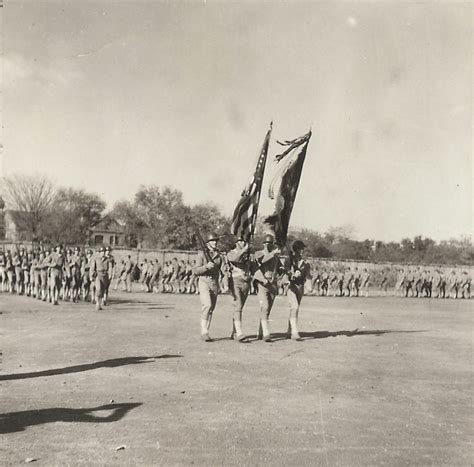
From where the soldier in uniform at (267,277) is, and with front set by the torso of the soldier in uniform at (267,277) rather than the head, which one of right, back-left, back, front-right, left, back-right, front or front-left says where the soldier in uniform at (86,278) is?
back-right

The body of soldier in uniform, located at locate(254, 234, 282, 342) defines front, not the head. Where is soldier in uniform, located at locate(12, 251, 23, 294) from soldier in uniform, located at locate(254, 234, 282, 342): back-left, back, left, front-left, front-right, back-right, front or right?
back-right

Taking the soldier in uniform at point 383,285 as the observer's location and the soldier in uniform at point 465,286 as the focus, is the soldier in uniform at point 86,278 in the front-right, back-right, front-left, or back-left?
back-right

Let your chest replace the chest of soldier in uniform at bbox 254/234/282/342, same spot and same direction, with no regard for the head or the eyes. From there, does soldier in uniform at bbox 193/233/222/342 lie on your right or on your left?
on your right

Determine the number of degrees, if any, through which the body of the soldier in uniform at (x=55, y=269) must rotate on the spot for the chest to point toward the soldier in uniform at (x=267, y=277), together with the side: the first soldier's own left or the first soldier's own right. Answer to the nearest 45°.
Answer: approximately 45° to the first soldier's own left

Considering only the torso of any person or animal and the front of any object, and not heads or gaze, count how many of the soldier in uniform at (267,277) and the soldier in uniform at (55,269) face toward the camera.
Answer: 2

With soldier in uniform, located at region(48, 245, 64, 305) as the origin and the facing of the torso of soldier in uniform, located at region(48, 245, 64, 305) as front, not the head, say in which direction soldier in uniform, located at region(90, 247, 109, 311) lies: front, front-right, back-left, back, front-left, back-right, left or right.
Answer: front-left

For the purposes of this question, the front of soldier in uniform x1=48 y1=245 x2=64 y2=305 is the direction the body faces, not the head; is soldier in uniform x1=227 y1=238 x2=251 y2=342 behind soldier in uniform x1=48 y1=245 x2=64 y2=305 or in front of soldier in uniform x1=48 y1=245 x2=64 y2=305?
in front

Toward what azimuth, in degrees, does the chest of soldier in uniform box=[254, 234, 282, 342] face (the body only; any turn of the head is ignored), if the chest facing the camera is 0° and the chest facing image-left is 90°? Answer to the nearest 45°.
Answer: approximately 0°
